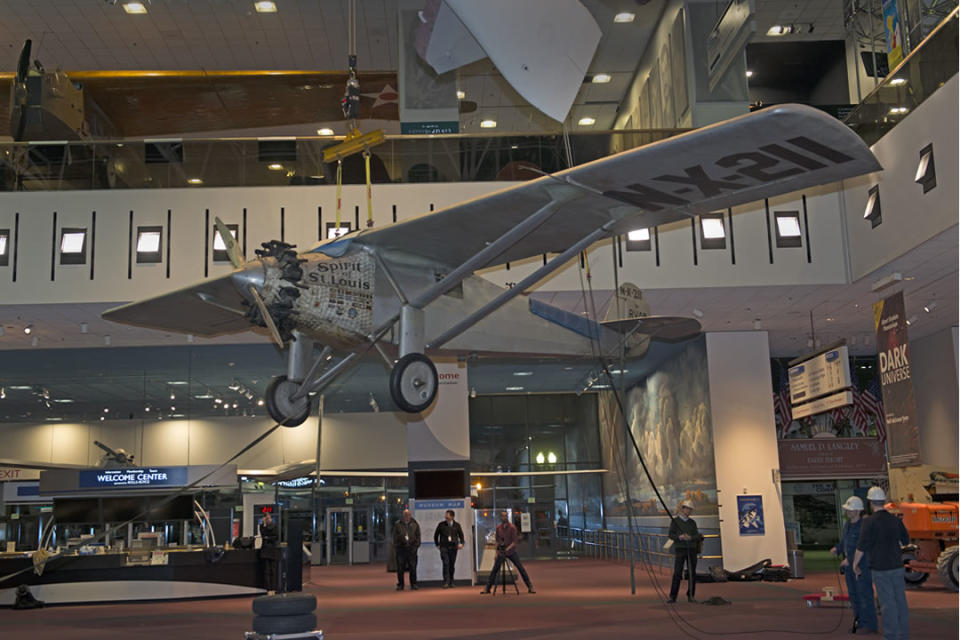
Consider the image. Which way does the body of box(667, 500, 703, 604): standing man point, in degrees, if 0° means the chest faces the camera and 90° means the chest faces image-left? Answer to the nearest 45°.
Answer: approximately 0°

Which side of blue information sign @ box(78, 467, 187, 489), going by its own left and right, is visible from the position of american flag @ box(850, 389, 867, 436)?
left

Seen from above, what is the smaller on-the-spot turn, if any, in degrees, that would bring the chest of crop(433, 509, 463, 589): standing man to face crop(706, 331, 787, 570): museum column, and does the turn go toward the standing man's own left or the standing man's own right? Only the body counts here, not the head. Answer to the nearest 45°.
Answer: approximately 90° to the standing man's own left

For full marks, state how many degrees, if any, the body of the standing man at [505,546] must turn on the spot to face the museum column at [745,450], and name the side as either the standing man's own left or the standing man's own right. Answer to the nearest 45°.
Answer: approximately 135° to the standing man's own left

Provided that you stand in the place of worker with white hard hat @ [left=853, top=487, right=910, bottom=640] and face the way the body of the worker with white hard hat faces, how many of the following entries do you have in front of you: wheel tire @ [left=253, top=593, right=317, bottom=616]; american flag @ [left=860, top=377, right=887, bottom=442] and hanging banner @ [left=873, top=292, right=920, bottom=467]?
2

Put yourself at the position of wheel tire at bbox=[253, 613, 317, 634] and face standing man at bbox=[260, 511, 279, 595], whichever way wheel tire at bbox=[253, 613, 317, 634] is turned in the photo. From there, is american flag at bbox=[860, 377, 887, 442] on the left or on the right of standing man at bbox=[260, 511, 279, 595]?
right

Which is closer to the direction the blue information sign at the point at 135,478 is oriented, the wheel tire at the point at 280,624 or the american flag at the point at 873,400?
the wheel tire

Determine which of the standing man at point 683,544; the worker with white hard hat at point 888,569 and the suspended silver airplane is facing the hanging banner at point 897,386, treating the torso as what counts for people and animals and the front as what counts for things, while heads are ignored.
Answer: the worker with white hard hat

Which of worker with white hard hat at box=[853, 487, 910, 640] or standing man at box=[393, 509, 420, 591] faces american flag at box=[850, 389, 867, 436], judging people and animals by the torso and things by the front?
the worker with white hard hat

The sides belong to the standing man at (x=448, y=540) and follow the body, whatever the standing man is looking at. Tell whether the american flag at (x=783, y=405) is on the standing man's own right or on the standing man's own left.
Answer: on the standing man's own left

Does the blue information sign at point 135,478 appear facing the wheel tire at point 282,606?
yes
